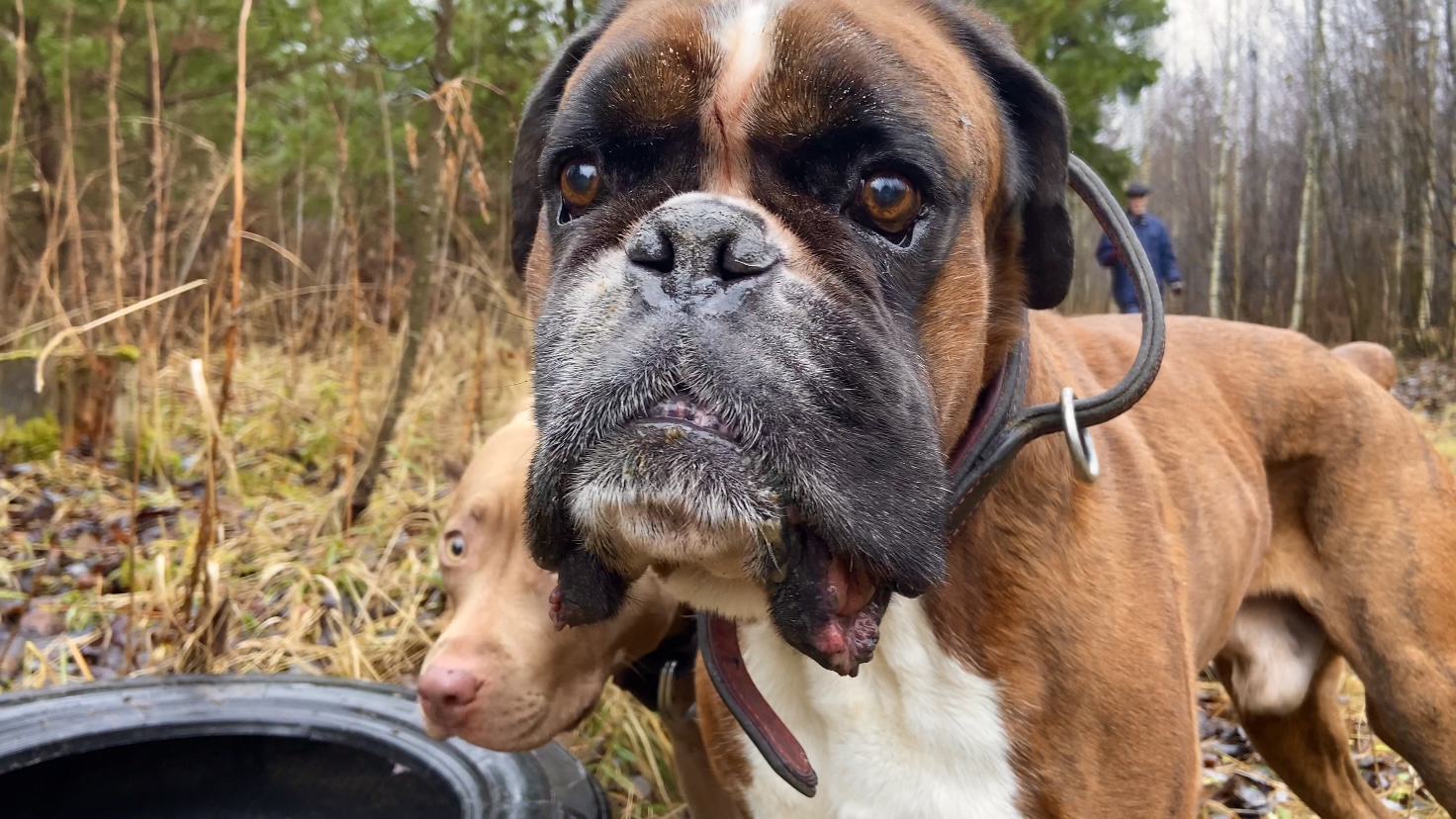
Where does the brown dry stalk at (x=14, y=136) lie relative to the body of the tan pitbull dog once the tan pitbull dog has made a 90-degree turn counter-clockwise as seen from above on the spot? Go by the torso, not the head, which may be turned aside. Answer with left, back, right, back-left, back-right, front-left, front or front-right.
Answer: back

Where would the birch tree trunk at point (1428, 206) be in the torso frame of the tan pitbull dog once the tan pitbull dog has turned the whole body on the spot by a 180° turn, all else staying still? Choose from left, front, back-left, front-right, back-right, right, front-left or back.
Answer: front

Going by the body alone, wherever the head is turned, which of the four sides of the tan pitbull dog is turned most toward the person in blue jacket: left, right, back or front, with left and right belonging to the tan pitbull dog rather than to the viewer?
back

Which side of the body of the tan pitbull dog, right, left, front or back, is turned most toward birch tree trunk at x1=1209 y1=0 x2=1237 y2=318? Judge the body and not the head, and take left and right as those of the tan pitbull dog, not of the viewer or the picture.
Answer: back

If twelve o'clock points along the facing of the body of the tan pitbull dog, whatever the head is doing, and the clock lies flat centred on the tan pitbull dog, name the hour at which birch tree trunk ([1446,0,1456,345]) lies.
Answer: The birch tree trunk is roughly at 6 o'clock from the tan pitbull dog.

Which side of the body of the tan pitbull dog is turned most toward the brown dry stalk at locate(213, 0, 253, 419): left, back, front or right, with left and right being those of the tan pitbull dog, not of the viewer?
right

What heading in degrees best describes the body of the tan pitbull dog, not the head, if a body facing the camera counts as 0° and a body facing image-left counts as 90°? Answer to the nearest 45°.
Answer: approximately 45°
